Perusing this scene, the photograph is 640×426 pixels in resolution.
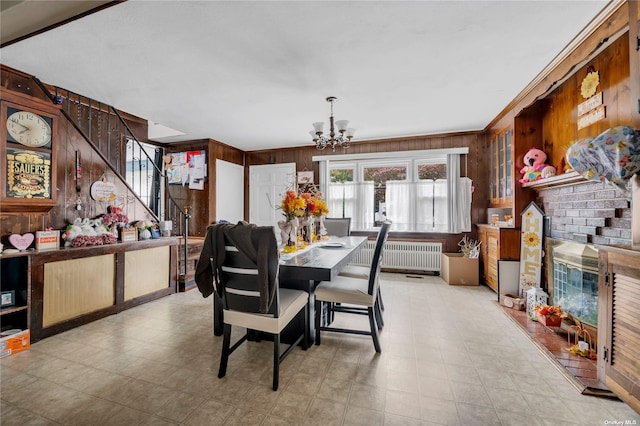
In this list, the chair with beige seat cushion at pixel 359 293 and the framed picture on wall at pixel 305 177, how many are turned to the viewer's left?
1

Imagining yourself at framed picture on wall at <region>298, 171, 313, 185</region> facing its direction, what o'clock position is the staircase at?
The staircase is roughly at 2 o'clock from the framed picture on wall.

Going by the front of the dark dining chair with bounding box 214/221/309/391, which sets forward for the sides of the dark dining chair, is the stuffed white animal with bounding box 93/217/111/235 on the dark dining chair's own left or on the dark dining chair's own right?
on the dark dining chair's own left

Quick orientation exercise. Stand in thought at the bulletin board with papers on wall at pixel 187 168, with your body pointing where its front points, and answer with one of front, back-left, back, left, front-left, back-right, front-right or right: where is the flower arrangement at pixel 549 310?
front-left

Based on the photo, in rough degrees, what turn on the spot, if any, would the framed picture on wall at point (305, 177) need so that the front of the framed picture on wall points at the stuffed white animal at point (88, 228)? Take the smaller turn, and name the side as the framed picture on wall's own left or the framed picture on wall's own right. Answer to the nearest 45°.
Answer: approximately 45° to the framed picture on wall's own right

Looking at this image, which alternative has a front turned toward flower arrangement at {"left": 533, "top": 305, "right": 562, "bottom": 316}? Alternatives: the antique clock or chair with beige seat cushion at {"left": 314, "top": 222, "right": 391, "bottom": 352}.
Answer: the antique clock

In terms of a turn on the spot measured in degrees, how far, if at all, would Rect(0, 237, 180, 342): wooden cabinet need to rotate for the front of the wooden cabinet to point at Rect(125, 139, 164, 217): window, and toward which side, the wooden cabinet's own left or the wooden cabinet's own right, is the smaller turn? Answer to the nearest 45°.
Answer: approximately 135° to the wooden cabinet's own left

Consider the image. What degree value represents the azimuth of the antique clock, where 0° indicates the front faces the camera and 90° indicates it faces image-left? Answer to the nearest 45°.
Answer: approximately 315°

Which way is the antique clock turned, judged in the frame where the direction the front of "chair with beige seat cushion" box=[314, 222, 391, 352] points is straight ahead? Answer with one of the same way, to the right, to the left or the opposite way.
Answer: the opposite way

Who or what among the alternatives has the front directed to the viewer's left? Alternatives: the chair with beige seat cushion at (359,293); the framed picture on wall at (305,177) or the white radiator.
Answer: the chair with beige seat cushion
